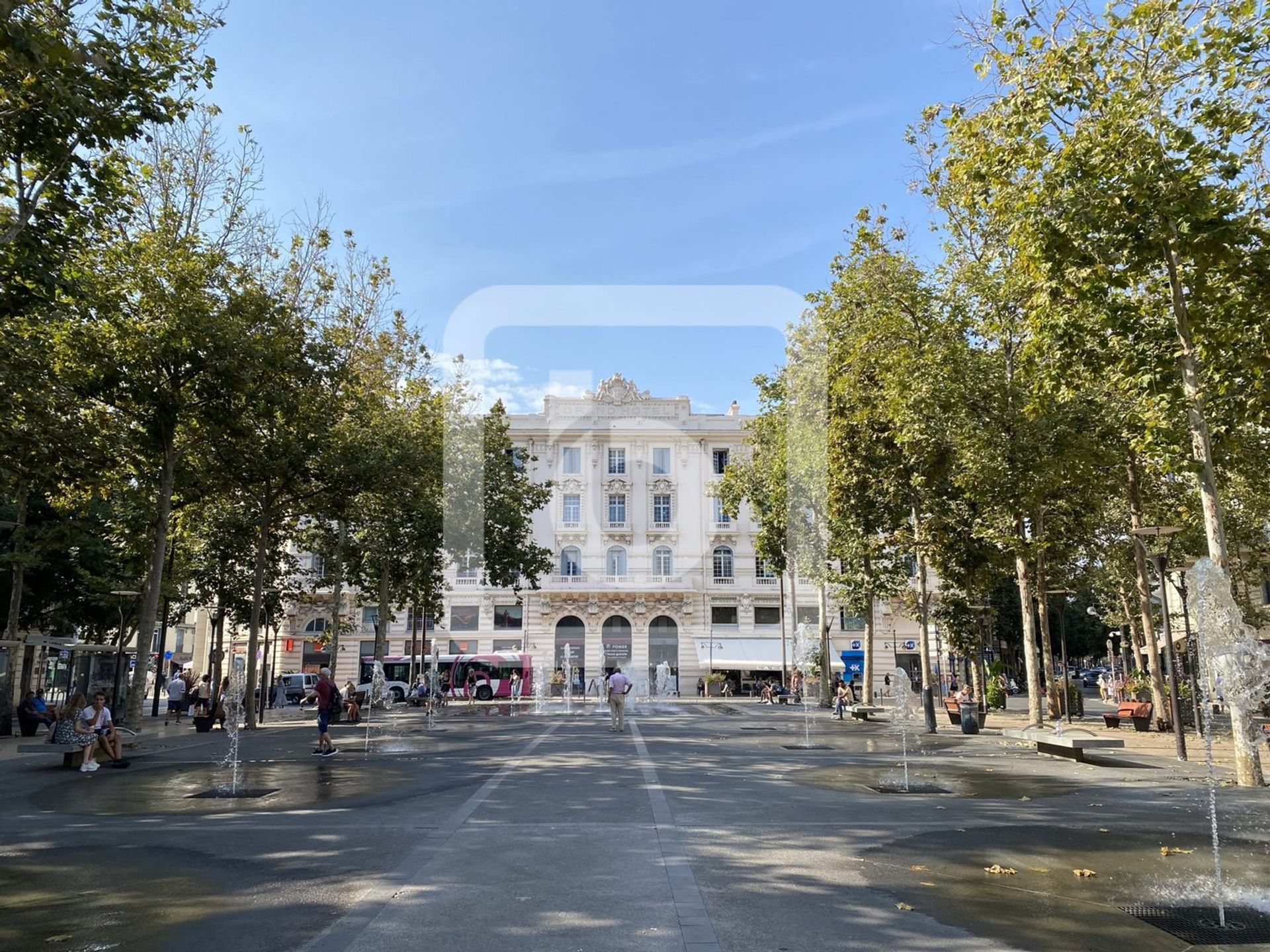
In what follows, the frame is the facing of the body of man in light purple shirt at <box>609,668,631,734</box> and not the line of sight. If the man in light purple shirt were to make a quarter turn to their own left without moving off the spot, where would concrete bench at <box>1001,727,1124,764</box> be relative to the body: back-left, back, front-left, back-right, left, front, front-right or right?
back-left

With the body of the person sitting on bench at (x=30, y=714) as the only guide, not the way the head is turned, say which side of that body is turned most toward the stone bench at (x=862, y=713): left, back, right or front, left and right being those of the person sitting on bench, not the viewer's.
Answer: front

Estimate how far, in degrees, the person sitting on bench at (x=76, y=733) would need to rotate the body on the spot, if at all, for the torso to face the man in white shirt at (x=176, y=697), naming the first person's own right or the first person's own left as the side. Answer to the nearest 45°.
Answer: approximately 90° to the first person's own left

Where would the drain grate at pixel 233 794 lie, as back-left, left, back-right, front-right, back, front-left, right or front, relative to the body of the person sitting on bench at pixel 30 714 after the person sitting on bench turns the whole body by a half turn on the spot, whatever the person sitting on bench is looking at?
left

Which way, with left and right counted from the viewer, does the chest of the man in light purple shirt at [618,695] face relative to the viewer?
facing away from the viewer

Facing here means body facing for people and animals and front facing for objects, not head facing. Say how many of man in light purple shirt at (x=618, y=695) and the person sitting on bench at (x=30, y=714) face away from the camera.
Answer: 1

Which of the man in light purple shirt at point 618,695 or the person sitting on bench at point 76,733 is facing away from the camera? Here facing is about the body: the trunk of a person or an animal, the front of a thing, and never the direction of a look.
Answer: the man in light purple shirt

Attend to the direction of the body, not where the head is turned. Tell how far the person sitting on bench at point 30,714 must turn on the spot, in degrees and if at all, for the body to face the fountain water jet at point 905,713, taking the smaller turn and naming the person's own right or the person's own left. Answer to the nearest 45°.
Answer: approximately 45° to the person's own right
